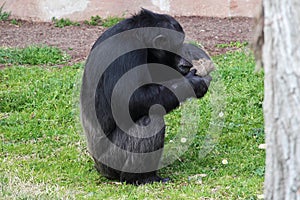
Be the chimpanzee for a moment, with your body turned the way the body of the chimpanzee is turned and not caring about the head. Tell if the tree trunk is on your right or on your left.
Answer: on your right

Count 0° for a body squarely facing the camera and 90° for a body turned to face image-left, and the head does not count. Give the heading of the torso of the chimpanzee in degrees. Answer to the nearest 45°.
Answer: approximately 270°
